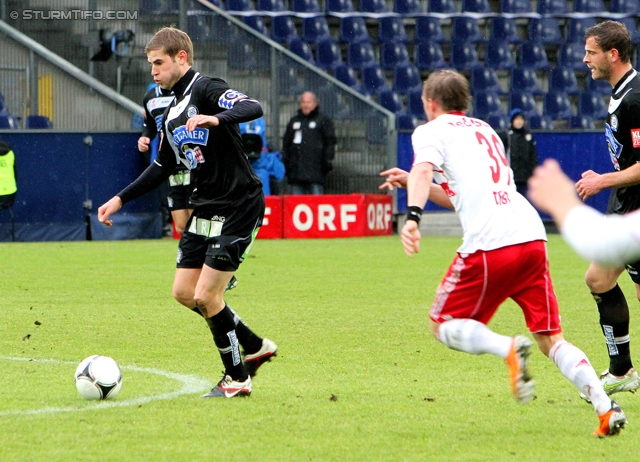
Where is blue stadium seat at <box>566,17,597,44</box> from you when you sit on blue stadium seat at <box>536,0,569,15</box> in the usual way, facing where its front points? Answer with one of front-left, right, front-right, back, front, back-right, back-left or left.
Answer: front-left

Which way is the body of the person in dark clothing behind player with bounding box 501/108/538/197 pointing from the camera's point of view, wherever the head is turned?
toward the camera

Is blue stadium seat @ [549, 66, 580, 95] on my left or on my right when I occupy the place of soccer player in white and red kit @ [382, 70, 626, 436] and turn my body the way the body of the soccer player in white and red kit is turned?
on my right

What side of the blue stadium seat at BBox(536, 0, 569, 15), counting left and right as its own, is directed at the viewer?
front

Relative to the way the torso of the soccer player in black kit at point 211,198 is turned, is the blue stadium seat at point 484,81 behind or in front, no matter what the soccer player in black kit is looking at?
behind

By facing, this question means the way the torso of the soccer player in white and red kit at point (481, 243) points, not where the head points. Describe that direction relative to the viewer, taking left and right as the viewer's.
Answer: facing away from the viewer and to the left of the viewer

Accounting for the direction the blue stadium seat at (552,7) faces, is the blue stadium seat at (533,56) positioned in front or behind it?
in front

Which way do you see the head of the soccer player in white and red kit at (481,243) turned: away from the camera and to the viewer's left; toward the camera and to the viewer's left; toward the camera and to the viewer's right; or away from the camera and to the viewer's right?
away from the camera and to the viewer's left

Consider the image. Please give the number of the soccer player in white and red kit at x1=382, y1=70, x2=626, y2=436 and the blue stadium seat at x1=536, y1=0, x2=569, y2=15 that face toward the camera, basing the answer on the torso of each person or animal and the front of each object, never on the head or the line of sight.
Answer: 1

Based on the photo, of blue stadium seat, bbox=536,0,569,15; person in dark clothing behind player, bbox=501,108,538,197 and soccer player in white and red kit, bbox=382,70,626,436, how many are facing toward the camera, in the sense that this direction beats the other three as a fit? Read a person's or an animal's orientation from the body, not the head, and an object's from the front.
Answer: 2

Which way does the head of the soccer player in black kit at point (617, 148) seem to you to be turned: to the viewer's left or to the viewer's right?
to the viewer's left

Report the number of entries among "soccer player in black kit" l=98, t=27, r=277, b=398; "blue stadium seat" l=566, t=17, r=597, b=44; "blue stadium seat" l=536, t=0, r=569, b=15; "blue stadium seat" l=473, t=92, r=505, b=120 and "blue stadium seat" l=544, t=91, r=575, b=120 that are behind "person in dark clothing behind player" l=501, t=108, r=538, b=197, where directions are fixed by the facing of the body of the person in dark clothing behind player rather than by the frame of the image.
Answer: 4

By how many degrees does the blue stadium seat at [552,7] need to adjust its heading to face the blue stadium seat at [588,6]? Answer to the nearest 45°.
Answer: approximately 90° to its left
